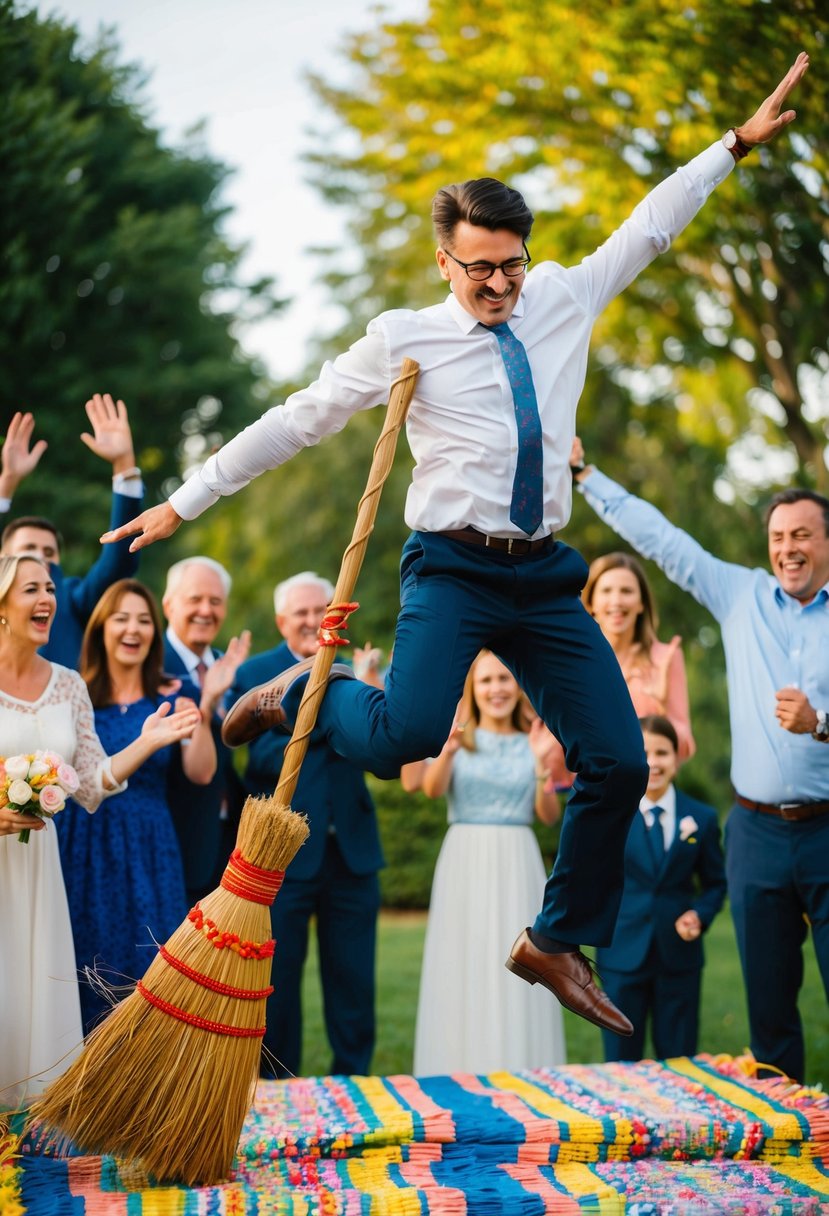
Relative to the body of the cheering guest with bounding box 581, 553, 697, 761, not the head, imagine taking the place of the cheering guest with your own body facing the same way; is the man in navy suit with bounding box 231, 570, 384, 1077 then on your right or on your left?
on your right

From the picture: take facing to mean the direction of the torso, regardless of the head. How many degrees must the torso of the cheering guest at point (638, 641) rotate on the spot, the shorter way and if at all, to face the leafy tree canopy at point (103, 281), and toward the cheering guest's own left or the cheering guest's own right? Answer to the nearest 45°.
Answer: approximately 135° to the cheering guest's own right

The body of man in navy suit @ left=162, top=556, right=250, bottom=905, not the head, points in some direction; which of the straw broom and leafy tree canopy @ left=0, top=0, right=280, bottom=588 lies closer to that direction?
the straw broom

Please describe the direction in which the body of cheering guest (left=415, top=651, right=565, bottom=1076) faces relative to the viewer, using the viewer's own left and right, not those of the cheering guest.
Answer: facing the viewer

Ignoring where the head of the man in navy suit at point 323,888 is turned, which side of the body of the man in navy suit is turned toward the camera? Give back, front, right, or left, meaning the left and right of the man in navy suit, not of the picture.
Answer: front

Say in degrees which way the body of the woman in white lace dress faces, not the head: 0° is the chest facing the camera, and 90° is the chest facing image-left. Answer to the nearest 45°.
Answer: approximately 315°

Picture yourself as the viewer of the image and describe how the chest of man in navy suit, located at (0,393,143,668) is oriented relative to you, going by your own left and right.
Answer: facing the viewer and to the right of the viewer

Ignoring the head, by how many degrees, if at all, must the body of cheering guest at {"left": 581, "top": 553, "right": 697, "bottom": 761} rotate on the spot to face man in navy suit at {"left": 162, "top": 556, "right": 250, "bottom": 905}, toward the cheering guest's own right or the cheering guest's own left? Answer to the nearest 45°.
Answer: approximately 90° to the cheering guest's own right

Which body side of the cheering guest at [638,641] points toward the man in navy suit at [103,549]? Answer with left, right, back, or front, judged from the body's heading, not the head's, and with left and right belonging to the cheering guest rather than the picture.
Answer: right

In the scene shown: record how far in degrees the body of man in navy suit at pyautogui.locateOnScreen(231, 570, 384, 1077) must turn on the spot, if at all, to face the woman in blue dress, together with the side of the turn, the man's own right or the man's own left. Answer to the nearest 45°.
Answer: approximately 45° to the man's own right

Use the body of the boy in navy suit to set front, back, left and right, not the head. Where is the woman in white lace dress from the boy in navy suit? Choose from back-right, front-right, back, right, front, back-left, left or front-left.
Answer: front-right
